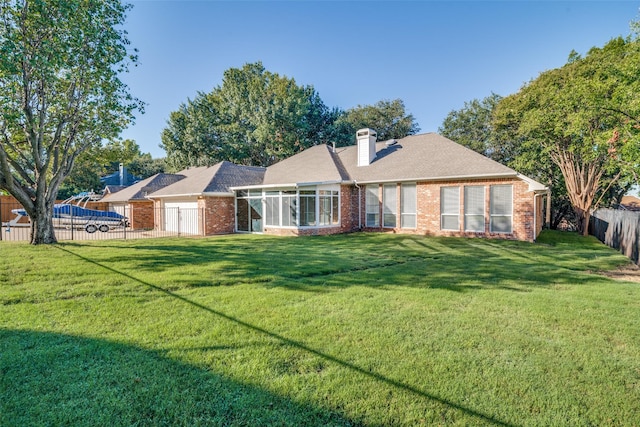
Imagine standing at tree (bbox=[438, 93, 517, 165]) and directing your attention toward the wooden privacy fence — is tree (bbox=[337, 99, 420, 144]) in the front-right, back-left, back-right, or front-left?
back-right

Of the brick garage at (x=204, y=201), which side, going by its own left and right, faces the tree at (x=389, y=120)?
back

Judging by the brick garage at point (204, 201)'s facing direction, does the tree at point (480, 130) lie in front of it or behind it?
behind

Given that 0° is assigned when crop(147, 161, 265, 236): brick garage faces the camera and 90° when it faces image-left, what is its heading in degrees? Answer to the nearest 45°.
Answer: approximately 45°

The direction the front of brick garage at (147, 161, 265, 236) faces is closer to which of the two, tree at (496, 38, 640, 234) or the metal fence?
the metal fence

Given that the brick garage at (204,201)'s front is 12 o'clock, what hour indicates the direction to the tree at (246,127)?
The tree is roughly at 5 o'clock from the brick garage.

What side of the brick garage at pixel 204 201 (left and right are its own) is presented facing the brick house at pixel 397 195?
left
